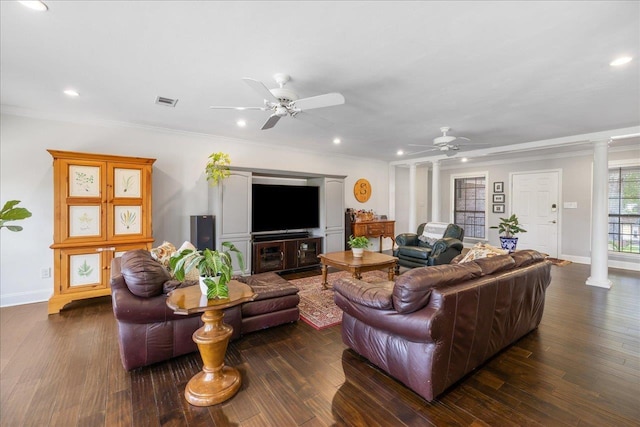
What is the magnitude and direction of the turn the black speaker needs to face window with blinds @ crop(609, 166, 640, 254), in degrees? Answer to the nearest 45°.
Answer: approximately 90° to its left

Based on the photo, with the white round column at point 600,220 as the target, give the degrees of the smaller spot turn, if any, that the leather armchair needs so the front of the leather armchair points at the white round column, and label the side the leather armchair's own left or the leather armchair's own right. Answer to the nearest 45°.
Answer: approximately 135° to the leather armchair's own left

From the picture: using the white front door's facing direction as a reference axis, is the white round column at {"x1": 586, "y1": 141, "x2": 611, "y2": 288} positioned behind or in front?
in front

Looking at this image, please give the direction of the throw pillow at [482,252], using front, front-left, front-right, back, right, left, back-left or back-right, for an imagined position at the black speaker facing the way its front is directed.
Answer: front-left

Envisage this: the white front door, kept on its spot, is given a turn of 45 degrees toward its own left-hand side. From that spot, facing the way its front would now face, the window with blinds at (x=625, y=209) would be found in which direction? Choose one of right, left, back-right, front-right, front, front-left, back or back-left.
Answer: front-left

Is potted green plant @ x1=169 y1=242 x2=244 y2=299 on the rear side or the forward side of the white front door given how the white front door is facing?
on the forward side

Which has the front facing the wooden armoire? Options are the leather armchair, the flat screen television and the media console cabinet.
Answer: the leather armchair

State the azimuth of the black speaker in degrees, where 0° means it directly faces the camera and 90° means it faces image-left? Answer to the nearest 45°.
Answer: approximately 0°

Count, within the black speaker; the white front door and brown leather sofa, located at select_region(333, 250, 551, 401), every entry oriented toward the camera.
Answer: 2

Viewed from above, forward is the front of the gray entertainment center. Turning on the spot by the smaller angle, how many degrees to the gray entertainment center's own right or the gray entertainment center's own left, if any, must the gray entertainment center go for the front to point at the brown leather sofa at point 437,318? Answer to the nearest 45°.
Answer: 0° — it already faces it

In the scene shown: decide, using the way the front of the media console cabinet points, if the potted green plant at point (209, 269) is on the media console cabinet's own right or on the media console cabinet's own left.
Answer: on the media console cabinet's own right

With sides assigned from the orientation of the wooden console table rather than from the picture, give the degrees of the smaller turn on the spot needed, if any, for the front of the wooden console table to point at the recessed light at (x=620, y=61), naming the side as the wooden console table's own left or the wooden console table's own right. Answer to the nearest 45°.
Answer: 0° — it already faces it

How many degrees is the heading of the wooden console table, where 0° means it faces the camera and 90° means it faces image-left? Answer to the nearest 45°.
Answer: approximately 315°
